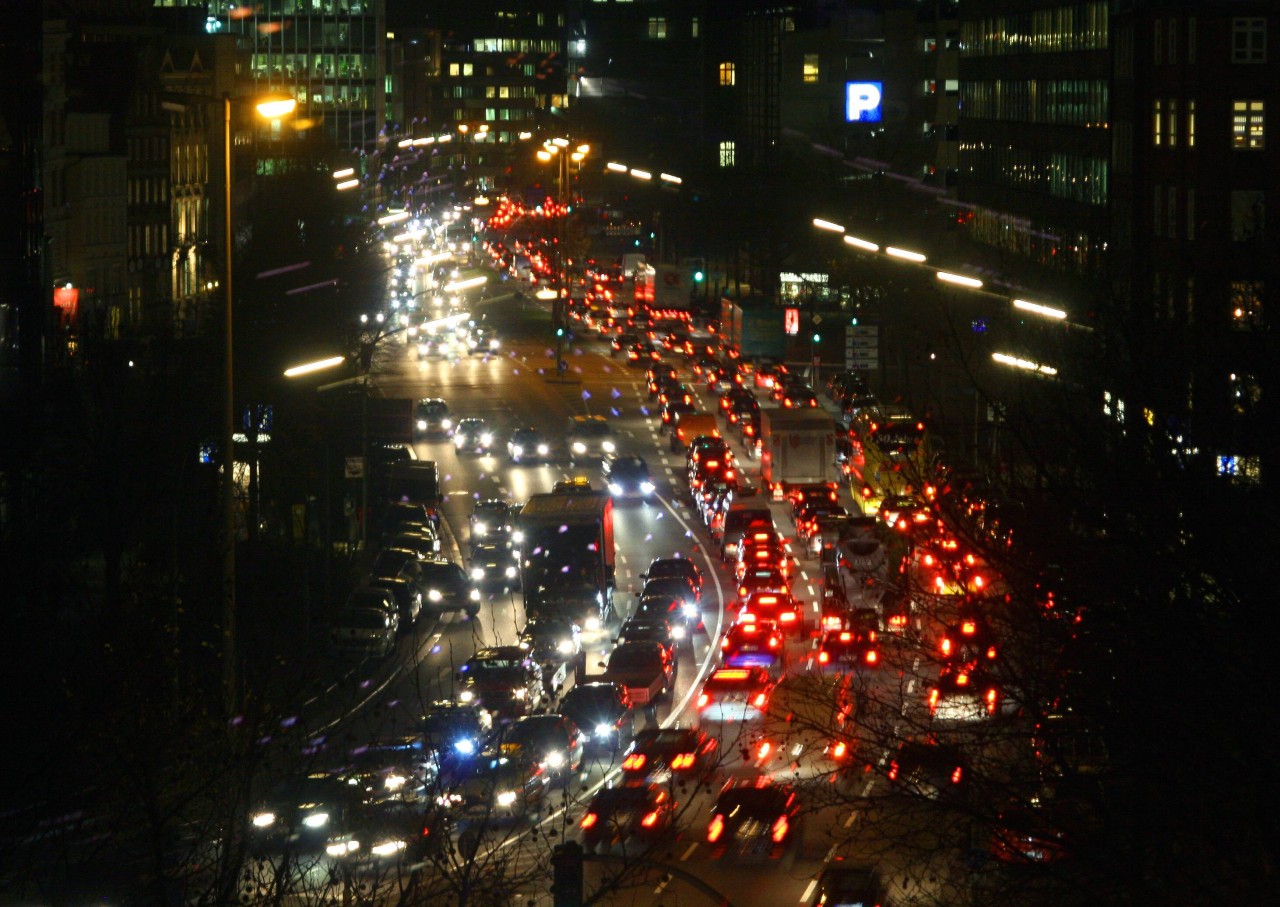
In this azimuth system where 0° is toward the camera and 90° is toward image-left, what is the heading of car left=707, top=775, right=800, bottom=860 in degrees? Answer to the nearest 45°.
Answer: approximately 180°

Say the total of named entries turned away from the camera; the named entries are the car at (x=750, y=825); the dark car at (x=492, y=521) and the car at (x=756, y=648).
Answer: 2

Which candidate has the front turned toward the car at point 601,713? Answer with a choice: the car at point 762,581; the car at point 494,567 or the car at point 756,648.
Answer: the car at point 494,567

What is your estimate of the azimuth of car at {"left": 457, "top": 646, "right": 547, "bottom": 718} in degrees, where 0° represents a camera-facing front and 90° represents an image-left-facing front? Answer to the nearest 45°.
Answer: approximately 0°

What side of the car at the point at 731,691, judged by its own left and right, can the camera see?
back

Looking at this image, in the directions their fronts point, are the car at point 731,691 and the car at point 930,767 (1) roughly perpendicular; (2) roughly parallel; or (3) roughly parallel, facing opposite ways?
roughly parallel

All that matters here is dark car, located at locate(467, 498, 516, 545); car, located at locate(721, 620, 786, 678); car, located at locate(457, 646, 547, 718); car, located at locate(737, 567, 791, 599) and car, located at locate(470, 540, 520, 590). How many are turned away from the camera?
2

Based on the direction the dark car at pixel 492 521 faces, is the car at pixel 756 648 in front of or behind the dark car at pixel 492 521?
in front

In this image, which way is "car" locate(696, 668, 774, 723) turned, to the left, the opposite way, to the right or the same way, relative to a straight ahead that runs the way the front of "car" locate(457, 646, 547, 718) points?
the opposite way

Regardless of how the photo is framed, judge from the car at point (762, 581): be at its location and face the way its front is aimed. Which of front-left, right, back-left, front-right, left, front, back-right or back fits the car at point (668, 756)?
back

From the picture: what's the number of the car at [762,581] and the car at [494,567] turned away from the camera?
1

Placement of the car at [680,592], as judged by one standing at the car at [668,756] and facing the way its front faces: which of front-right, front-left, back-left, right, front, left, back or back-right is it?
front-left

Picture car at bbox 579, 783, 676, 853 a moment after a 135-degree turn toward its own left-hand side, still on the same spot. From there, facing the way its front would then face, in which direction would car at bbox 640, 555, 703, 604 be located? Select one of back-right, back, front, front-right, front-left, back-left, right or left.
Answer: right

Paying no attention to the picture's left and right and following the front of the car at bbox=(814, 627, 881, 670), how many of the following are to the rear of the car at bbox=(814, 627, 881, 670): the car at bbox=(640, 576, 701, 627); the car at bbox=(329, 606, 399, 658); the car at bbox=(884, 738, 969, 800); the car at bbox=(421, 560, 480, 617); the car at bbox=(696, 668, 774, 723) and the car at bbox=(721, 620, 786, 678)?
1

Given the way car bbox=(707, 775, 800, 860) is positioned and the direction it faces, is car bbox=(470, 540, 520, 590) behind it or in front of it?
in front

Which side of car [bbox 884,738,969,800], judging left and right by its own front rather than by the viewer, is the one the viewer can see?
back

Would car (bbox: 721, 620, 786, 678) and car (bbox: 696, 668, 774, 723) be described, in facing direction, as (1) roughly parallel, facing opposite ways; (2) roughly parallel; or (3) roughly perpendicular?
roughly parallel

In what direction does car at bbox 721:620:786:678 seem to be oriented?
away from the camera

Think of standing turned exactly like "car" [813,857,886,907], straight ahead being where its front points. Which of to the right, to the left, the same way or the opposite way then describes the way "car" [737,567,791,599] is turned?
the same way

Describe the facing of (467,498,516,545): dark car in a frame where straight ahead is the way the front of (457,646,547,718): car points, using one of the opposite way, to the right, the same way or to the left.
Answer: the same way

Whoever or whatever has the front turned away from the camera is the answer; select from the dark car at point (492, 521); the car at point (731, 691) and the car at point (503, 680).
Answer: the car at point (731, 691)
